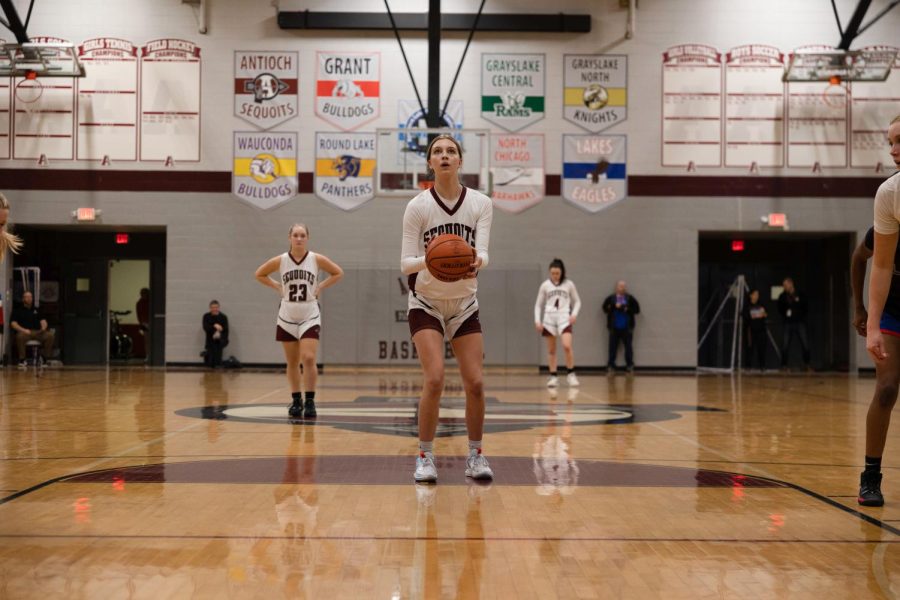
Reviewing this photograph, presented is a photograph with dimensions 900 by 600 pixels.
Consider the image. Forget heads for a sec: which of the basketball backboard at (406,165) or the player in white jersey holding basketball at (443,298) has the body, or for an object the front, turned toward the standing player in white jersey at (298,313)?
the basketball backboard

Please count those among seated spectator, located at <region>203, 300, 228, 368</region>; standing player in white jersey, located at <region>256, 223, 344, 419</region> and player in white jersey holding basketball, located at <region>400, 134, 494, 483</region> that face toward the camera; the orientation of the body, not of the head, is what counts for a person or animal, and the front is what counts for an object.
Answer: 3

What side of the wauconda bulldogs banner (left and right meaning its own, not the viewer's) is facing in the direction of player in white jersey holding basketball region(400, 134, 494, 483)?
front

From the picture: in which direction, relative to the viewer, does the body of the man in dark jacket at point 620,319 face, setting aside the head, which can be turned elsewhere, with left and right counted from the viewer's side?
facing the viewer

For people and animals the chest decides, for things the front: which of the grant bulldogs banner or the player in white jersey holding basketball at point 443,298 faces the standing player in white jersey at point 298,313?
the grant bulldogs banner

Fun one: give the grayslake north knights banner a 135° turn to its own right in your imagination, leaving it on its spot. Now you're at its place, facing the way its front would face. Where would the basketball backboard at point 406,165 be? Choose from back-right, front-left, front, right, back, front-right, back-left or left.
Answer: left

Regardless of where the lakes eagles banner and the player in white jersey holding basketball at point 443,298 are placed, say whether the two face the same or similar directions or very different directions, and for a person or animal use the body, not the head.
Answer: same or similar directions

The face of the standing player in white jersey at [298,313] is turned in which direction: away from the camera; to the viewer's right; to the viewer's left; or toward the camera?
toward the camera

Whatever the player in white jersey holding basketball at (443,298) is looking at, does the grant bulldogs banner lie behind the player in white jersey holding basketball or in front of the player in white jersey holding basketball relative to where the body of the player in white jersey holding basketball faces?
behind

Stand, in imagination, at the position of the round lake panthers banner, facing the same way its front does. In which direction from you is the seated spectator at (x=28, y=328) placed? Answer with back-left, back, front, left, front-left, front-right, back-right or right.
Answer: right

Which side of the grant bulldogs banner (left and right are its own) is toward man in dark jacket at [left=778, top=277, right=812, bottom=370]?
left

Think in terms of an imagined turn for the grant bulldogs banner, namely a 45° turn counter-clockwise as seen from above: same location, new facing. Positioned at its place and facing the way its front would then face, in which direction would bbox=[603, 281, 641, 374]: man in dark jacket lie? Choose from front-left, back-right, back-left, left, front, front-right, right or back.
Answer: front-left

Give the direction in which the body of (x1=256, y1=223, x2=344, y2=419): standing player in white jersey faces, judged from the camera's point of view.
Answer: toward the camera

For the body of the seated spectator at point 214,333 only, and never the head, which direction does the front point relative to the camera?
toward the camera

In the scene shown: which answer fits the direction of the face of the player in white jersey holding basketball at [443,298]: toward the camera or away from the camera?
toward the camera

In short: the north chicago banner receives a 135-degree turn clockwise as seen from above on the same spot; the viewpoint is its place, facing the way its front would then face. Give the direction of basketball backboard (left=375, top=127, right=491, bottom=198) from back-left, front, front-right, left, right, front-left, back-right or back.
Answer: left
